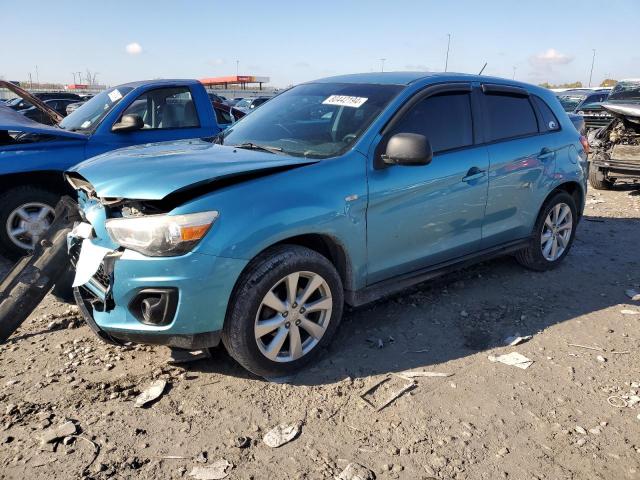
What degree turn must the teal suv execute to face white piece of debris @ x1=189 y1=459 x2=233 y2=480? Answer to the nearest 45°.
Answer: approximately 45° to its left

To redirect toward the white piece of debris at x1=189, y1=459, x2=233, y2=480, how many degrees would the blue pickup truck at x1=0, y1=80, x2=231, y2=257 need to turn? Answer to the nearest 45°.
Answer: approximately 45° to its left

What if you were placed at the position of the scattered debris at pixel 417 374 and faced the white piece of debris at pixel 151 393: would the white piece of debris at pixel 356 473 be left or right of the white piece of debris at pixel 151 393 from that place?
left

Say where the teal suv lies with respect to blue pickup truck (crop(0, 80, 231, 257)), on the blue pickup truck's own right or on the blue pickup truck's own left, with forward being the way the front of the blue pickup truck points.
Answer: on the blue pickup truck's own left

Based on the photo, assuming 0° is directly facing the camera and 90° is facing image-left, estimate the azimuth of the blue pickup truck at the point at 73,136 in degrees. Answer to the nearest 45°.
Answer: approximately 45°

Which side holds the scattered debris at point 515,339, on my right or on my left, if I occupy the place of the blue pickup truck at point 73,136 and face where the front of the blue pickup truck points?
on my left

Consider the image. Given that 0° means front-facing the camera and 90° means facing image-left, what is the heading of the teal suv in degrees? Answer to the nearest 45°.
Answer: approximately 45°

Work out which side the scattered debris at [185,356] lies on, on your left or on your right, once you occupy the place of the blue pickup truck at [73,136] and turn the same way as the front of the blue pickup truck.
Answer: on your left
